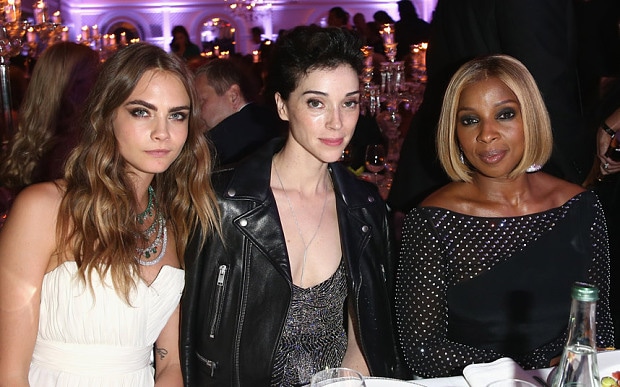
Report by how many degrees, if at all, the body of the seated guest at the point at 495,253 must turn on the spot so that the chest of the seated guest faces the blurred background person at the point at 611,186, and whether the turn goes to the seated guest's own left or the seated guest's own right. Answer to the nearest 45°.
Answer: approximately 135° to the seated guest's own left

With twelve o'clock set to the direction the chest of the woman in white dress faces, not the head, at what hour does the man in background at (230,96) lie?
The man in background is roughly at 8 o'clock from the woman in white dress.

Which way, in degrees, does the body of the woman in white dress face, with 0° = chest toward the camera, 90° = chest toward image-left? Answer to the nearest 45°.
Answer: approximately 315°

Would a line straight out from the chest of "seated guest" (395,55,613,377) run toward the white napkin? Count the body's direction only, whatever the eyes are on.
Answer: yes

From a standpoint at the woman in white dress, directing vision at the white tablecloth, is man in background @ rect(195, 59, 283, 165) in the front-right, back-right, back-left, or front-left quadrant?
back-left

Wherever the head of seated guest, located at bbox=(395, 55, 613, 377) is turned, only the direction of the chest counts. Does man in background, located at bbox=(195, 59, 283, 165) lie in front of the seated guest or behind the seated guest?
behind

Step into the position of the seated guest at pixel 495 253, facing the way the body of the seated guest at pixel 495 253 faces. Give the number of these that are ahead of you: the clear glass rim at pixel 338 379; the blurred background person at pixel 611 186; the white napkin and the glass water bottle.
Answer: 3

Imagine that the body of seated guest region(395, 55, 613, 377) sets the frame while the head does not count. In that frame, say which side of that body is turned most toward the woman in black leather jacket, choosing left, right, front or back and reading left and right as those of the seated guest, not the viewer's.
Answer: right

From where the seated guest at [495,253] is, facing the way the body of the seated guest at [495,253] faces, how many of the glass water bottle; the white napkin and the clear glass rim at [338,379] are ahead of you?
3
